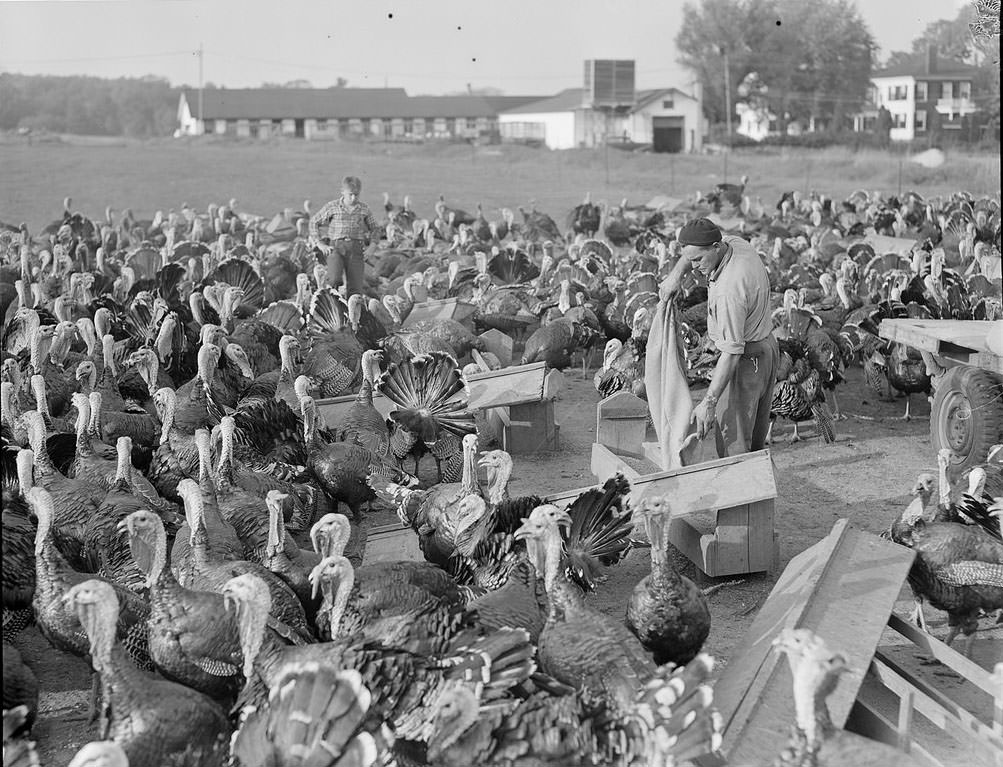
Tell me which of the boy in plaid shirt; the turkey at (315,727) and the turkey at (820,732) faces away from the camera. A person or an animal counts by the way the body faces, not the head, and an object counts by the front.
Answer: the turkey at (315,727)

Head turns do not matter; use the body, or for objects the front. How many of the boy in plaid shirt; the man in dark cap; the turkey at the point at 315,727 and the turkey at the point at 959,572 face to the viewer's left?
2

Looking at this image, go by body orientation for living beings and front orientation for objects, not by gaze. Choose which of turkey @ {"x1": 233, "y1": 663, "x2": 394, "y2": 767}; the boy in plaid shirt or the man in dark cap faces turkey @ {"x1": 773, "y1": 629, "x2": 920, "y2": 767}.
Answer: the boy in plaid shirt

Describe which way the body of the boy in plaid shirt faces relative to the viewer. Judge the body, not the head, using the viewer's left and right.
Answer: facing the viewer

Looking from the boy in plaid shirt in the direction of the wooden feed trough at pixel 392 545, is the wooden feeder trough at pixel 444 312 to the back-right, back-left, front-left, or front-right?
front-left

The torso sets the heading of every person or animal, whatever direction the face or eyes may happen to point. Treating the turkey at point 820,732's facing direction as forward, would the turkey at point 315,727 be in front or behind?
in front

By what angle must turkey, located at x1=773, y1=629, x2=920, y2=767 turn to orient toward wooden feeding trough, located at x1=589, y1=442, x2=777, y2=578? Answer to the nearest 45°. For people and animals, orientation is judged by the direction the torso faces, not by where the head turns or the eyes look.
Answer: approximately 90° to its right

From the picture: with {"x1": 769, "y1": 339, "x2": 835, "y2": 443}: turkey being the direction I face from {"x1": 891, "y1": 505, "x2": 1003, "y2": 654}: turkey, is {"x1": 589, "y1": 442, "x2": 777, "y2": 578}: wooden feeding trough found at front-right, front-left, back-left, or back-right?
front-left

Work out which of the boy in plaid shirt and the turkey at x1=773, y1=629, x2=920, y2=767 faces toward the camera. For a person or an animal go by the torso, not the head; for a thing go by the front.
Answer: the boy in plaid shirt

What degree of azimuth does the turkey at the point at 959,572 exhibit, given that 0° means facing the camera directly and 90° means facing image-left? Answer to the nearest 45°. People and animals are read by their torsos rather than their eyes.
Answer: approximately 90°

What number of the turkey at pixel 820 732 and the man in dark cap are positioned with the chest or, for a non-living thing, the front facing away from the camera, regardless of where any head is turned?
0

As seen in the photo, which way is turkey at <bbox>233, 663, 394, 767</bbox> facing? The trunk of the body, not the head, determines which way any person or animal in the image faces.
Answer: away from the camera

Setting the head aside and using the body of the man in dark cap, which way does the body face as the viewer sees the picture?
to the viewer's left

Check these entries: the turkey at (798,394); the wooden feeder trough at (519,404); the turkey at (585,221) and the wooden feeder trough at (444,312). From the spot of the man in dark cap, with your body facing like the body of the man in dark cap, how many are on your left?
0

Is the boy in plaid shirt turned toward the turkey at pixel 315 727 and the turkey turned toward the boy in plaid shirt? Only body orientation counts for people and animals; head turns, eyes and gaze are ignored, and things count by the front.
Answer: yes
